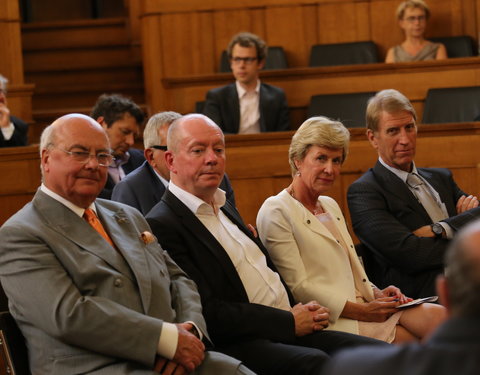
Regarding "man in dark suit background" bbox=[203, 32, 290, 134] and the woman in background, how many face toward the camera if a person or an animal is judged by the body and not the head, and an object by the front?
2

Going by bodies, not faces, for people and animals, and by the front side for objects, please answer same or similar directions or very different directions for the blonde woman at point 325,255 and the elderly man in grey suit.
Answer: same or similar directions

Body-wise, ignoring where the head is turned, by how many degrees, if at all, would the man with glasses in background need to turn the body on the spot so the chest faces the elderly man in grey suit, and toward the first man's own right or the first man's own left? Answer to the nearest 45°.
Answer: approximately 45° to the first man's own right

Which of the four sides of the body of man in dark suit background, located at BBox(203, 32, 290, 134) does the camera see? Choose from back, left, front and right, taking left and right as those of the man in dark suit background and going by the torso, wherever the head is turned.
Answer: front

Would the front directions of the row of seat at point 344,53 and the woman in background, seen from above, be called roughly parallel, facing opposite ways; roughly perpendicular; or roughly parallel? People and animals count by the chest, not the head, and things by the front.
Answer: roughly parallel

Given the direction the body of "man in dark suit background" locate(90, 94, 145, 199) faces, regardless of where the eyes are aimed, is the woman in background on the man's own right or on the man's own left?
on the man's own left

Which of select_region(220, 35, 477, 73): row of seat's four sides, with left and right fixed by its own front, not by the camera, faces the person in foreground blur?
front

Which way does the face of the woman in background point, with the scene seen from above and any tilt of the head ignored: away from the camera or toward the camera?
toward the camera

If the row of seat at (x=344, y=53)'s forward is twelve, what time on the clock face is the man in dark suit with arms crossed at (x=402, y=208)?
The man in dark suit with arms crossed is roughly at 12 o'clock from the row of seat.

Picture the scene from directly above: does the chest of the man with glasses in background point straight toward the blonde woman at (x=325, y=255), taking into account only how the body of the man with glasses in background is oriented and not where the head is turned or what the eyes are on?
yes

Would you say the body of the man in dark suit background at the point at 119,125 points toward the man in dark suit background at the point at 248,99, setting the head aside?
no

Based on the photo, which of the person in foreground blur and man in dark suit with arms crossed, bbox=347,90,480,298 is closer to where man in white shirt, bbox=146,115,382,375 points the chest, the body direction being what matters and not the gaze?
the person in foreground blur

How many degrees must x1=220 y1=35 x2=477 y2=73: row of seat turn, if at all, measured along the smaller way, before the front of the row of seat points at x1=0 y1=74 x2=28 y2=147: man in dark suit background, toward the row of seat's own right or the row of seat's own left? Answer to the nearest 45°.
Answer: approximately 45° to the row of seat's own right

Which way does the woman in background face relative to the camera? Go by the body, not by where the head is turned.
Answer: toward the camera

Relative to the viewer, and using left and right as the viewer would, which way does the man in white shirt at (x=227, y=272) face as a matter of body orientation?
facing the viewer and to the right of the viewer

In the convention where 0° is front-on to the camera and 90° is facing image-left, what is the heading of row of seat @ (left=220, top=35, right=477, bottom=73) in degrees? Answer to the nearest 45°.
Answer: approximately 0°

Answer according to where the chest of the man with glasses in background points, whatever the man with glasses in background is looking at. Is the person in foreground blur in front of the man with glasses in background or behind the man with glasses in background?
in front
